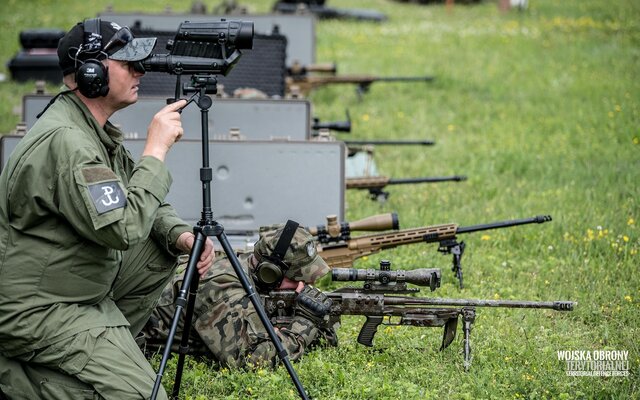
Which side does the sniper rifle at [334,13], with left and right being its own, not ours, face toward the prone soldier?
right

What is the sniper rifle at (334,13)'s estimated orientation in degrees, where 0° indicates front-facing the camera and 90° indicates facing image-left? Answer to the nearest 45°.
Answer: approximately 270°

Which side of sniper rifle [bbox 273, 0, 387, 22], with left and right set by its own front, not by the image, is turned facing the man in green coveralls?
right

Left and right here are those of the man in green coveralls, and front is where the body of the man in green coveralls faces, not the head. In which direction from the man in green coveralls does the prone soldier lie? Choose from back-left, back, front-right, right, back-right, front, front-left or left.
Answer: front-left

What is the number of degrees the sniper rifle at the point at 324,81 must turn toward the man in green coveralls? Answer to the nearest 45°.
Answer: approximately 90° to its right

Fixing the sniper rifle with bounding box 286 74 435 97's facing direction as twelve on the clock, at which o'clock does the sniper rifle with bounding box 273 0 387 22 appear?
the sniper rifle with bounding box 273 0 387 22 is roughly at 9 o'clock from the sniper rifle with bounding box 286 74 435 97.

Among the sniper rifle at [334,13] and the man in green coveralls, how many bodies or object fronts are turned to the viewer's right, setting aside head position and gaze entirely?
2

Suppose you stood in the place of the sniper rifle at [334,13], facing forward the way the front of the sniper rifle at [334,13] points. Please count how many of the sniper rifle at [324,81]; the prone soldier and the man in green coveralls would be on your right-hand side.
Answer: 3

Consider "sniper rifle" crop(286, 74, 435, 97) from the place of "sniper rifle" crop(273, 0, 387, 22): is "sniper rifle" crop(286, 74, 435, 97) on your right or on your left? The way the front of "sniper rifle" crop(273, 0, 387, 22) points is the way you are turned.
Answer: on your right

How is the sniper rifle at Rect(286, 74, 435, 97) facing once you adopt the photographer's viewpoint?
facing to the right of the viewer

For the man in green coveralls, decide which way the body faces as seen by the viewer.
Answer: to the viewer's right

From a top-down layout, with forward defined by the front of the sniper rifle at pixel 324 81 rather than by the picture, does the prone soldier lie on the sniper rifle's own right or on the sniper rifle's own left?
on the sniper rifle's own right
